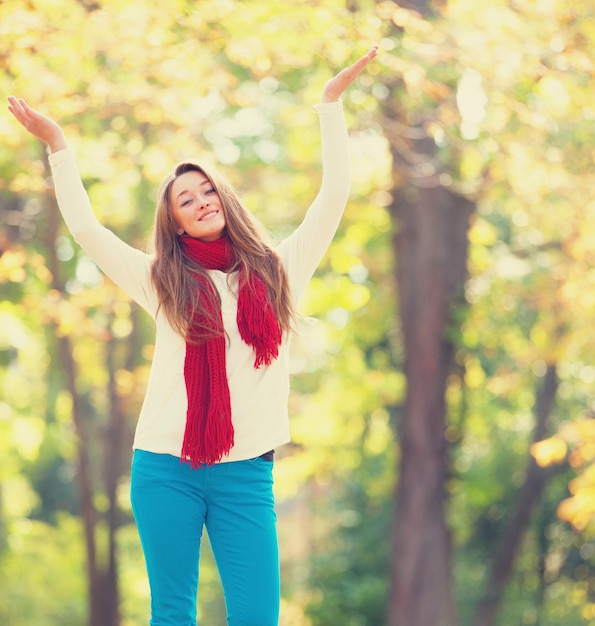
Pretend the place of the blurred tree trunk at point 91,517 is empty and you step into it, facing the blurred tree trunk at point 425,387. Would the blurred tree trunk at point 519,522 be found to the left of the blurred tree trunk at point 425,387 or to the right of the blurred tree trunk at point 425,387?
left

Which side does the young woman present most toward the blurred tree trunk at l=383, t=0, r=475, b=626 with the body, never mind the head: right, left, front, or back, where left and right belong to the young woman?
back

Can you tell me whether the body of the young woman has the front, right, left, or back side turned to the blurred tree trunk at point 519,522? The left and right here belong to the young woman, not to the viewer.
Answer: back

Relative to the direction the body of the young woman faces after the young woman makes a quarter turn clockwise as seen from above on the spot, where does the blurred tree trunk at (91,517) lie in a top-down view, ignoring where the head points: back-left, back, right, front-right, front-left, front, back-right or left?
right

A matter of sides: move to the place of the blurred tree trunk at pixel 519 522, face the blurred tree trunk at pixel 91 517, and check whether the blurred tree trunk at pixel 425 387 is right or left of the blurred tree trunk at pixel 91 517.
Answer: left

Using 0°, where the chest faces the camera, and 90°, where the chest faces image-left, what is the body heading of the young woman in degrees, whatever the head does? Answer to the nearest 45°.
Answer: approximately 0°
